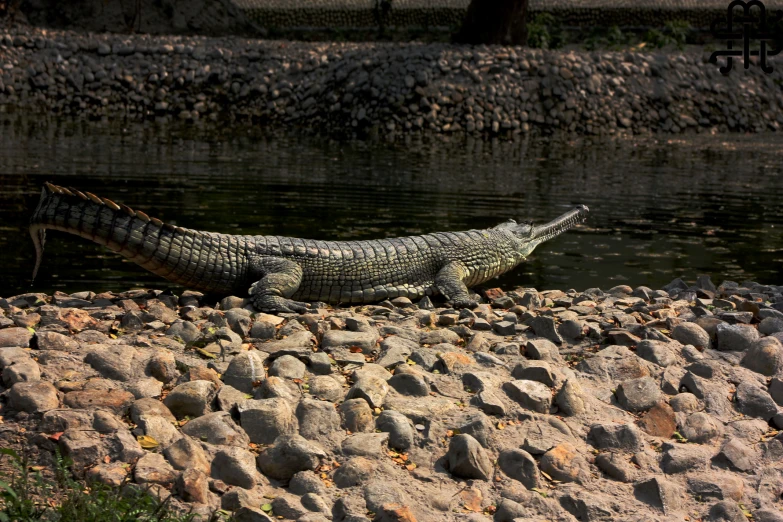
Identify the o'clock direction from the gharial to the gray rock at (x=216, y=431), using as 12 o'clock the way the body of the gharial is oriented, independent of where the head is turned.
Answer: The gray rock is roughly at 3 o'clock from the gharial.

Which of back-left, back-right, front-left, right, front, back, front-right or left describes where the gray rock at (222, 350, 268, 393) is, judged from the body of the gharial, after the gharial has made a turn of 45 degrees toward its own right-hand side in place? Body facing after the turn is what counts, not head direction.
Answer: front-right

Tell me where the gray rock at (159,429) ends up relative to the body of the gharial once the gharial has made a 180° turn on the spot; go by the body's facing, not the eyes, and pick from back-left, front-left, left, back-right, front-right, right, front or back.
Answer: left

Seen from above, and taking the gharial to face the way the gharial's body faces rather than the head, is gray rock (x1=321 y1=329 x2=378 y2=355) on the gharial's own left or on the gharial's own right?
on the gharial's own right

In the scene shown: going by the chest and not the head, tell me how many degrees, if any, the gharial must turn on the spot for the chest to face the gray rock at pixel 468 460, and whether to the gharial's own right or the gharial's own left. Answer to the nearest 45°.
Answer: approximately 90° to the gharial's own right

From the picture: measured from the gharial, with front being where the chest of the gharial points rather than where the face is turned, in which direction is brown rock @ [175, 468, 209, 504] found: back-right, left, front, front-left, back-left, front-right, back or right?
right

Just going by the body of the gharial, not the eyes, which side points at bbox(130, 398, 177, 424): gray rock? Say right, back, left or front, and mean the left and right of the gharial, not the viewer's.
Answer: right

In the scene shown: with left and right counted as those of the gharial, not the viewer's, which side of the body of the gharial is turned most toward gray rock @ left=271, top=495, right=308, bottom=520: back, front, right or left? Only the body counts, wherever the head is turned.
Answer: right

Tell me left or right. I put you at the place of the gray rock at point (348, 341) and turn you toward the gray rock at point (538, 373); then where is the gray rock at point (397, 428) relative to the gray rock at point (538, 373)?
right

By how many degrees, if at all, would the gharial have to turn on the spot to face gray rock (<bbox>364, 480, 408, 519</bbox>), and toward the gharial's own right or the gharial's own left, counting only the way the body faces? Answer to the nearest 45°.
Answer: approximately 90° to the gharial's own right

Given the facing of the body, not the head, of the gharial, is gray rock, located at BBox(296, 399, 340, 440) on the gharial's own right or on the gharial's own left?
on the gharial's own right

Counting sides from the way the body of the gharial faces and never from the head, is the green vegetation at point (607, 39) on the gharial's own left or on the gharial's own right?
on the gharial's own left

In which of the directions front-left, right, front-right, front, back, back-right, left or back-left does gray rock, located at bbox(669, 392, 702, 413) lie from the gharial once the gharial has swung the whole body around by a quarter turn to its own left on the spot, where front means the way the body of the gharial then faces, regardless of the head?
back-right

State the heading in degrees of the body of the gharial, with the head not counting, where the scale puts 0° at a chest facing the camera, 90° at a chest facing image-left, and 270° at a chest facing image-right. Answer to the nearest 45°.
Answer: approximately 270°

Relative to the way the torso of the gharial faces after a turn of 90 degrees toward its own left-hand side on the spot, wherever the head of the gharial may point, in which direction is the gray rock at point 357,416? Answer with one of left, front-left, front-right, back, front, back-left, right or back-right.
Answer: back

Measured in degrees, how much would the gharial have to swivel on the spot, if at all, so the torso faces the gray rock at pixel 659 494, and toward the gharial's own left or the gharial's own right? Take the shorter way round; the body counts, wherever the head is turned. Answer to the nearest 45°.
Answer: approximately 45° to the gharial's own right
